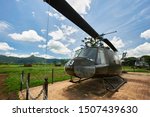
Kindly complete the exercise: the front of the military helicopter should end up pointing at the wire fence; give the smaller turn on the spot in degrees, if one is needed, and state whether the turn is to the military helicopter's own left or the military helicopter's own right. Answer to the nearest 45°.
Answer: approximately 45° to the military helicopter's own right

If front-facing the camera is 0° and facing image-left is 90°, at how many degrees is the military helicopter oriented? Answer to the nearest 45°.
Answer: approximately 45°
